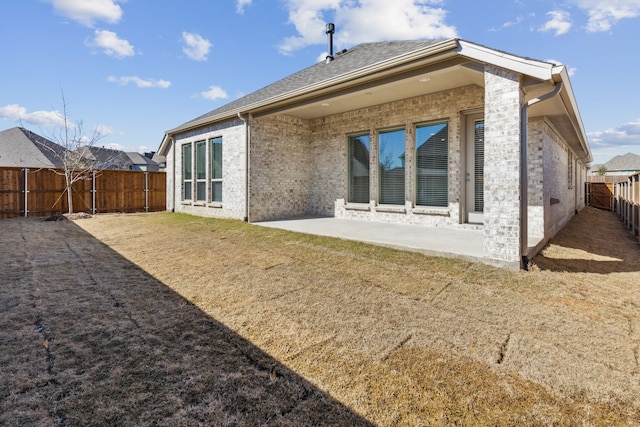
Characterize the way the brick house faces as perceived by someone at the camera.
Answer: facing away from the viewer and to the right of the viewer

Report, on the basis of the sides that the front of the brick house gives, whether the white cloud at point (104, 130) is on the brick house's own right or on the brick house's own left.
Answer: on the brick house's own left

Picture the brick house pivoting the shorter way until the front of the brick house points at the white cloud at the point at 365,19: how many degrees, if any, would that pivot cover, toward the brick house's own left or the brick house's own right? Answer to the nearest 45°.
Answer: approximately 45° to the brick house's own left
